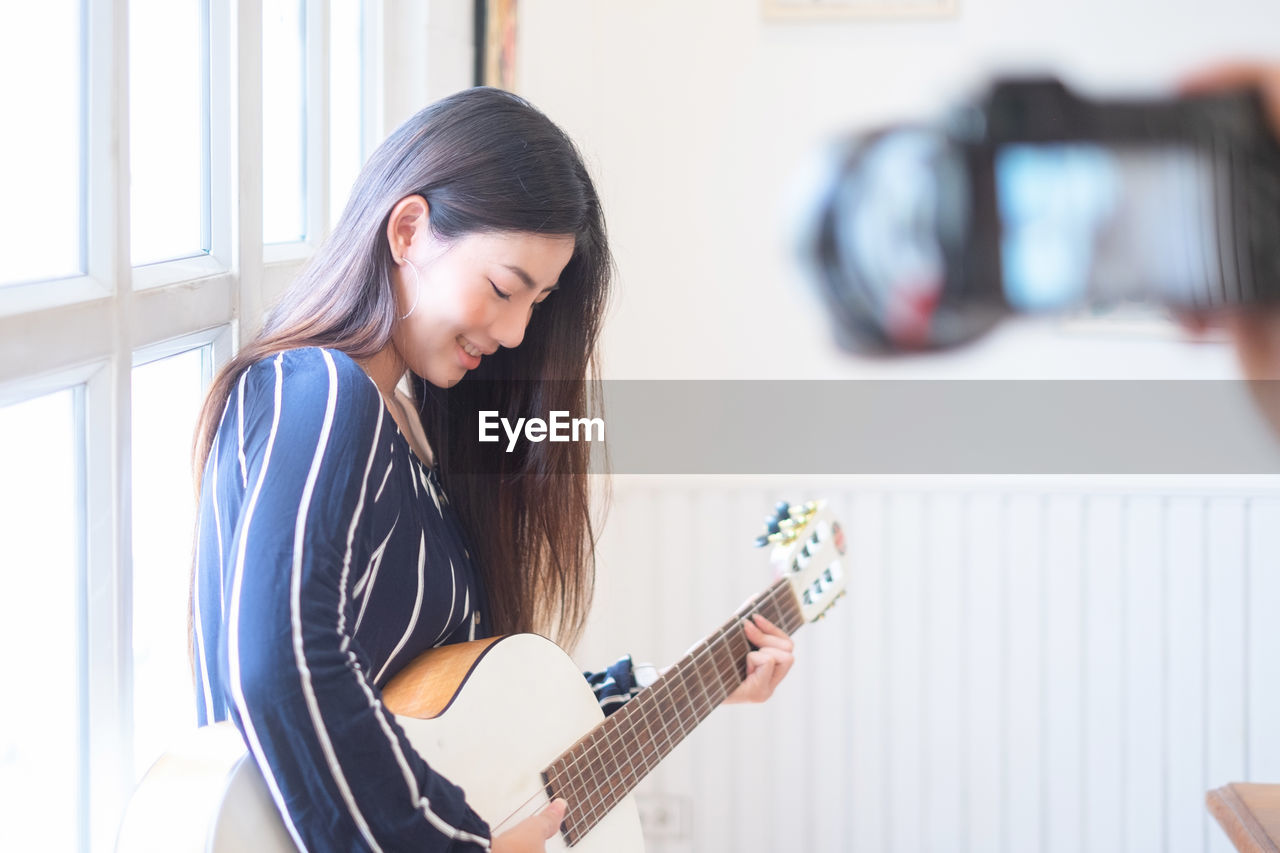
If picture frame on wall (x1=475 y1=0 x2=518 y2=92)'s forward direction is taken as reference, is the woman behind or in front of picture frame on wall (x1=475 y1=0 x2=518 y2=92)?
in front

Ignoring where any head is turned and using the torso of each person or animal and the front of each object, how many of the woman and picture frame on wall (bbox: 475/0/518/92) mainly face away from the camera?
0

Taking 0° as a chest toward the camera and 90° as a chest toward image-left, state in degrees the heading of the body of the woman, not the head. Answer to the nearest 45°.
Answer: approximately 315°
